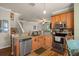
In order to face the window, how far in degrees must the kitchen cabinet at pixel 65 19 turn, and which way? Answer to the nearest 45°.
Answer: approximately 45° to its right

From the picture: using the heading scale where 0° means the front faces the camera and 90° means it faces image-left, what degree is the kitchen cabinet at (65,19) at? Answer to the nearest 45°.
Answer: approximately 45°
